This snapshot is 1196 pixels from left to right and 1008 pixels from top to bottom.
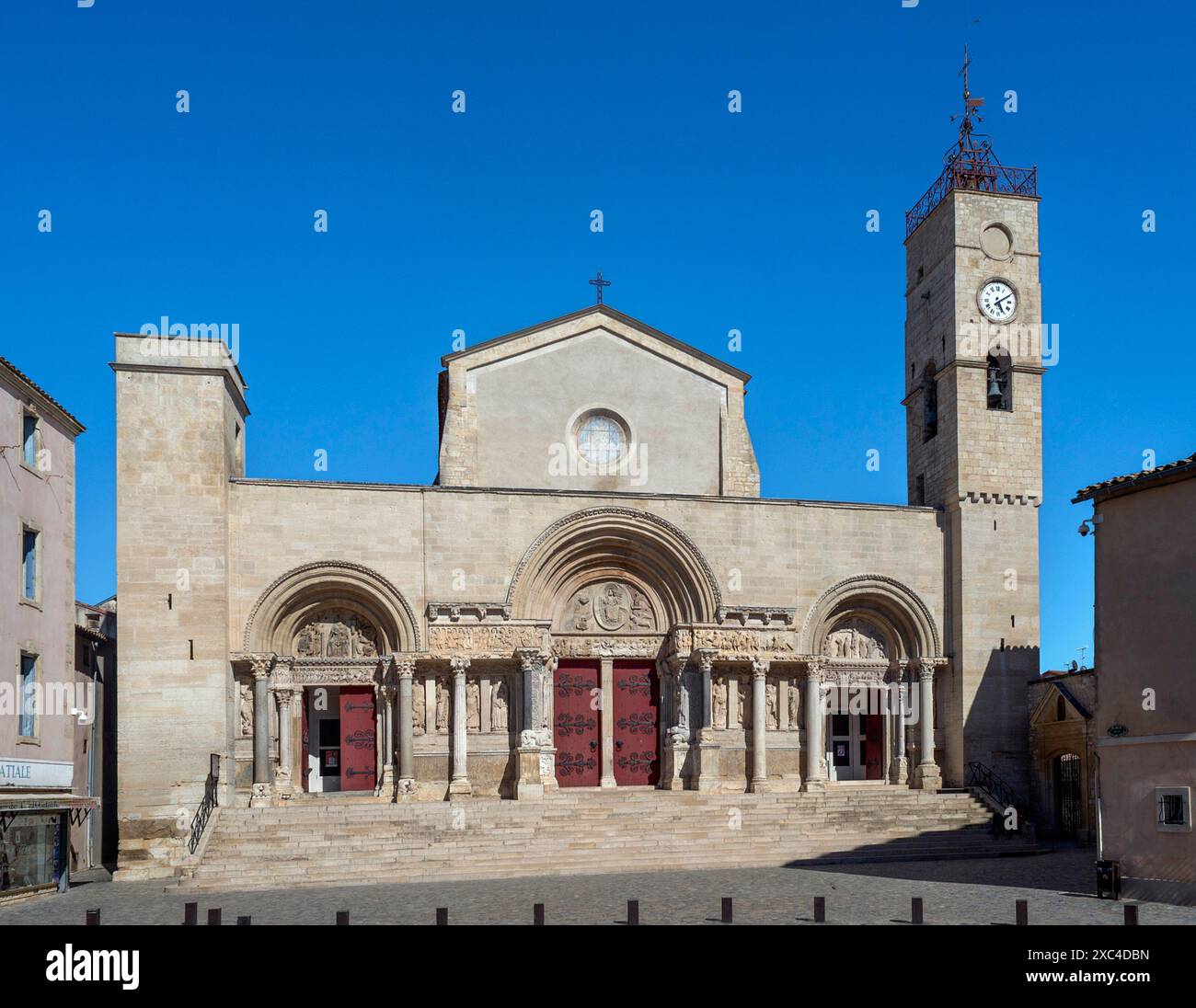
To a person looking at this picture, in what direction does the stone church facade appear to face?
facing the viewer

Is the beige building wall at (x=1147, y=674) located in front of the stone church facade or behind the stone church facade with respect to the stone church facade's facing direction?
in front
